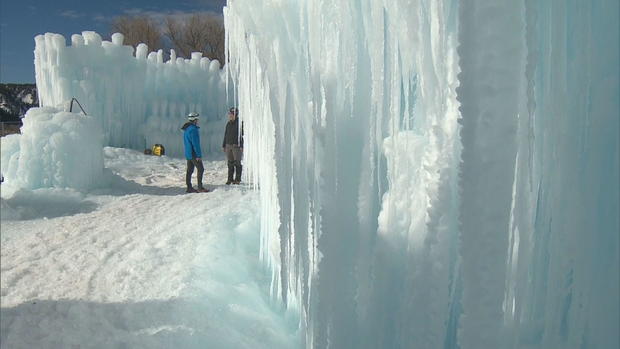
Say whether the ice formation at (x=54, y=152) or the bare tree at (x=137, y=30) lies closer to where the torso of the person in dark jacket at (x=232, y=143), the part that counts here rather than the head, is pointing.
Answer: the ice formation

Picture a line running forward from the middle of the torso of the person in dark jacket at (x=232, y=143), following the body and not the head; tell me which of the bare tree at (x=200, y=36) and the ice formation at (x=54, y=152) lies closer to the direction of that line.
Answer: the ice formation

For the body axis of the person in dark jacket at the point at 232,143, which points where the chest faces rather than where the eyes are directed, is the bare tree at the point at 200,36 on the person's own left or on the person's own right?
on the person's own right

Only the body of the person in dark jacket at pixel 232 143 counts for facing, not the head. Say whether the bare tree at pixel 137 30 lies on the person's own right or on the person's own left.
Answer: on the person's own right

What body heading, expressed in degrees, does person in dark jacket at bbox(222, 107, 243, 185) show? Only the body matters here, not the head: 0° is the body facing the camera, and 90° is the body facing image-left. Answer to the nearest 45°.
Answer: approximately 45°
